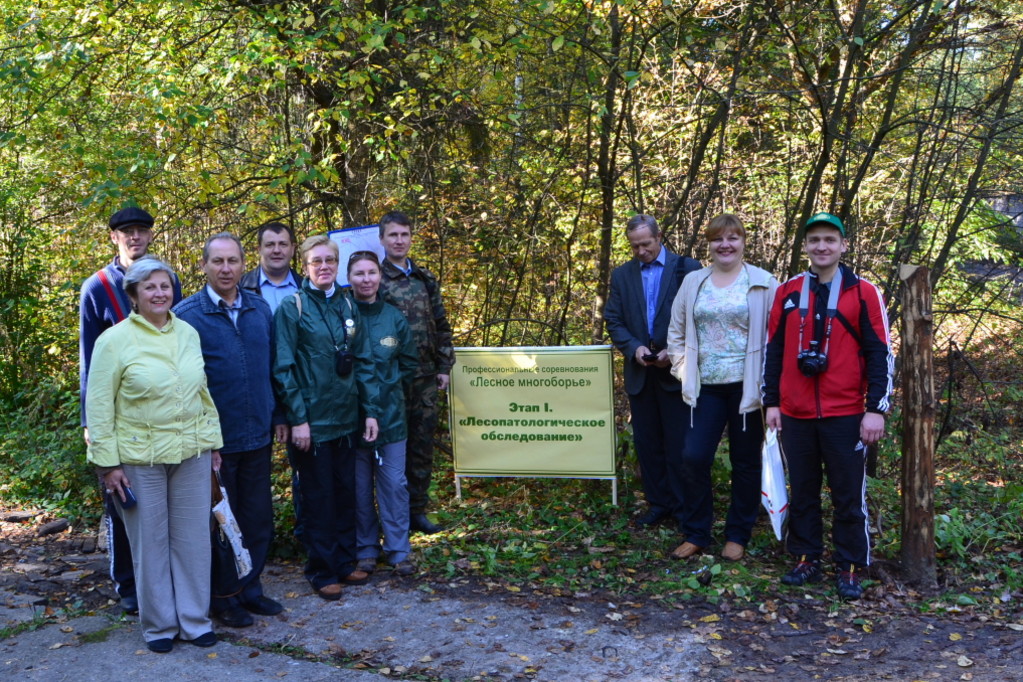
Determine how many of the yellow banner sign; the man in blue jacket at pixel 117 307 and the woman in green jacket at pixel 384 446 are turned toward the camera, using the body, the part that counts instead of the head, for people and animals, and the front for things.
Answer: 3

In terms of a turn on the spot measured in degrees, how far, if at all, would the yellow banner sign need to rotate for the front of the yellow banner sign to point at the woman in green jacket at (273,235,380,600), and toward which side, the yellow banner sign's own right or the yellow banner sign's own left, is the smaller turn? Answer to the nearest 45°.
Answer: approximately 45° to the yellow banner sign's own right

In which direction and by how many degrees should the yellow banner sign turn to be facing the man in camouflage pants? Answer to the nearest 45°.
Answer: approximately 45° to its right

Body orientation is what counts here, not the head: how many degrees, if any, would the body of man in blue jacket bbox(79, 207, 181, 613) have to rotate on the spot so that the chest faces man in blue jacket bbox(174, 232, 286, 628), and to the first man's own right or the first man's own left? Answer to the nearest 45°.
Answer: approximately 45° to the first man's own left

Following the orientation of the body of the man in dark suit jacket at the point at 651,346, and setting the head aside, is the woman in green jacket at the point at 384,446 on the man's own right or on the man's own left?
on the man's own right

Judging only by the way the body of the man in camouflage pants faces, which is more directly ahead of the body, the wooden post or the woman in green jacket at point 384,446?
the woman in green jacket

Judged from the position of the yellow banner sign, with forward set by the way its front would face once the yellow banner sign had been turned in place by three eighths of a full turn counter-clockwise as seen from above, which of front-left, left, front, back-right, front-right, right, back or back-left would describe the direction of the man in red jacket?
right

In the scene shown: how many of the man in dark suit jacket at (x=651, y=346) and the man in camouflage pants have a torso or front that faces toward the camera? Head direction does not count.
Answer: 2

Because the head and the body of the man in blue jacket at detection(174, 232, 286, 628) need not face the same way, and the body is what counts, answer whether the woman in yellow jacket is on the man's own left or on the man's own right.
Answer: on the man's own right

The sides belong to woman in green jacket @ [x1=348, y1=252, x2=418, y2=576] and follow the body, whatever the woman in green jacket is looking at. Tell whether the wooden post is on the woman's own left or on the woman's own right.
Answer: on the woman's own left

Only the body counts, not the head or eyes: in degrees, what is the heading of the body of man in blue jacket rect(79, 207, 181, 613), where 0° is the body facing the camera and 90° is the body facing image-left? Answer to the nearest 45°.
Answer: approximately 0°

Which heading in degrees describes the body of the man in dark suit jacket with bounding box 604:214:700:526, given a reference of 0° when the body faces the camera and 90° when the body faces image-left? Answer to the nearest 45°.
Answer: approximately 0°

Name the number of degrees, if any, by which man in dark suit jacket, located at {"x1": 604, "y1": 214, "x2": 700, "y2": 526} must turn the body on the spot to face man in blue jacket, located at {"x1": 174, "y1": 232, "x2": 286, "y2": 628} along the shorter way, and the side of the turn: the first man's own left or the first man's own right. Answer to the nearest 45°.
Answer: approximately 45° to the first man's own right
